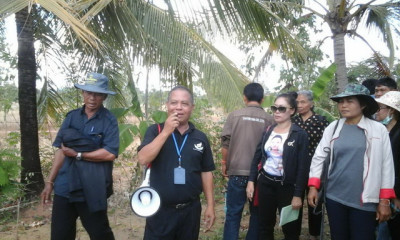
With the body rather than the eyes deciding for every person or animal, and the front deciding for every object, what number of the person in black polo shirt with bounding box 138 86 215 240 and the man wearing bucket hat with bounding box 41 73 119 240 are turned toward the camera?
2

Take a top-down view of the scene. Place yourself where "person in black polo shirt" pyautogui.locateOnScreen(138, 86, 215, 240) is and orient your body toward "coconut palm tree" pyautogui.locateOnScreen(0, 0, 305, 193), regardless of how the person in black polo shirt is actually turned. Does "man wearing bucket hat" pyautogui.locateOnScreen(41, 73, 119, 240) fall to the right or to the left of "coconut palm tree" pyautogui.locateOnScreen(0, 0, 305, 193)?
left

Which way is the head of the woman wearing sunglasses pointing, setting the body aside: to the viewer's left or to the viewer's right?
to the viewer's left

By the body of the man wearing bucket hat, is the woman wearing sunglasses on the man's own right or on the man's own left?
on the man's own left

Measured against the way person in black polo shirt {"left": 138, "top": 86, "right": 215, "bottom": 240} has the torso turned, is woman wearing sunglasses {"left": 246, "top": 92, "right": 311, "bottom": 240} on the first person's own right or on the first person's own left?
on the first person's own left

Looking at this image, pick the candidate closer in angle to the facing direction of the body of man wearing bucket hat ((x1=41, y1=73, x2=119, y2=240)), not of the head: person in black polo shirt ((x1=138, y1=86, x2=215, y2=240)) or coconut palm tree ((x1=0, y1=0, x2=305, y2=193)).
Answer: the person in black polo shirt

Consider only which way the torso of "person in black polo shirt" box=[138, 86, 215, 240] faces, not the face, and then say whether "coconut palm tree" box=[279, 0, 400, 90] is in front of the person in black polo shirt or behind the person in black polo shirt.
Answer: behind

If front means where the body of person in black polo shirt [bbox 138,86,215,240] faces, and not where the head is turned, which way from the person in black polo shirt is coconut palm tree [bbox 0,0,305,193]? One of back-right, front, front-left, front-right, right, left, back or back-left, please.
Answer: back

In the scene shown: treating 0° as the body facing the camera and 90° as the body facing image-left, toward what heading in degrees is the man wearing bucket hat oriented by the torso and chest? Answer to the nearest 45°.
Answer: approximately 0°

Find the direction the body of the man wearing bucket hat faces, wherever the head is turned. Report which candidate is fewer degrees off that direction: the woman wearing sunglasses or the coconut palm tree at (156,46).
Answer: the woman wearing sunglasses
